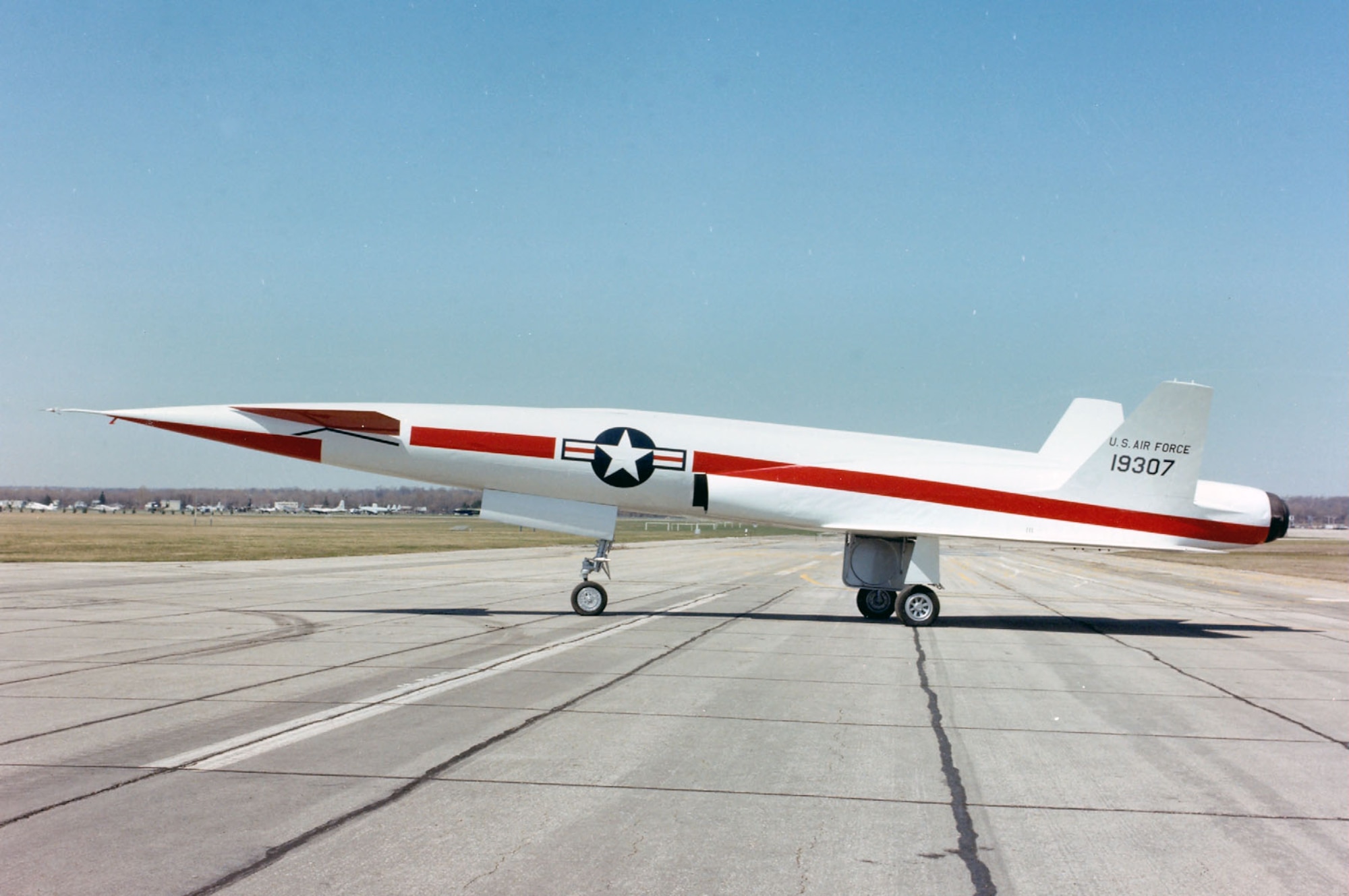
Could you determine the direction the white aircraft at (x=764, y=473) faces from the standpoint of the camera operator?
facing to the left of the viewer
